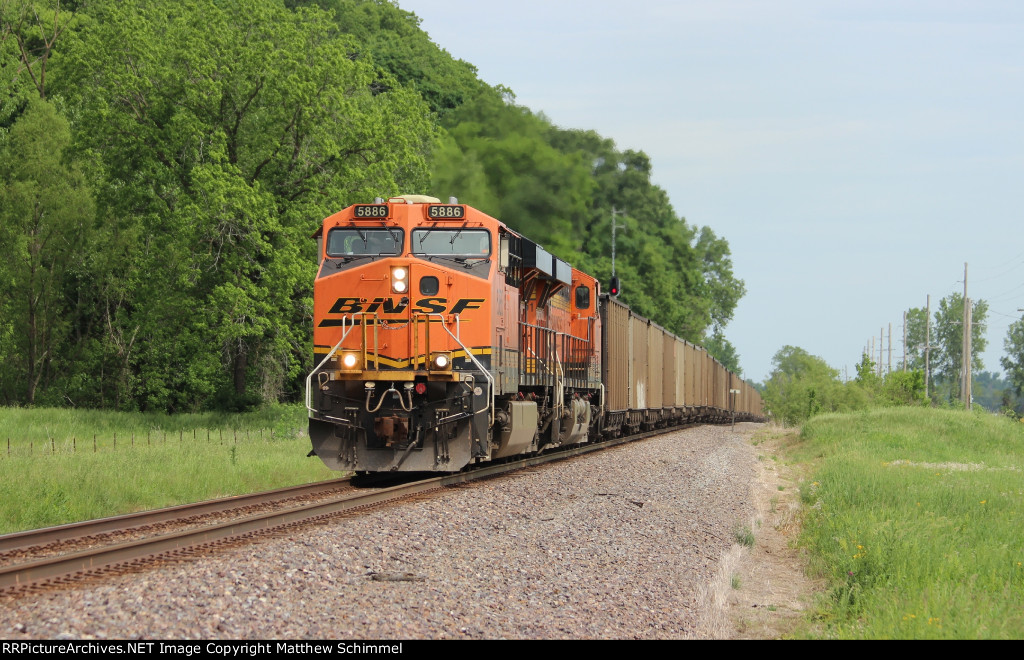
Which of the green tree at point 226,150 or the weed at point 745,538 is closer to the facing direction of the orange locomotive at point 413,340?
the weed

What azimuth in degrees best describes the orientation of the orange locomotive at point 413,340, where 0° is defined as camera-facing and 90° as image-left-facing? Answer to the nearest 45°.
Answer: approximately 0°

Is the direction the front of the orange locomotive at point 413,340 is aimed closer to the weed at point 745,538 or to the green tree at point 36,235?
the weed
